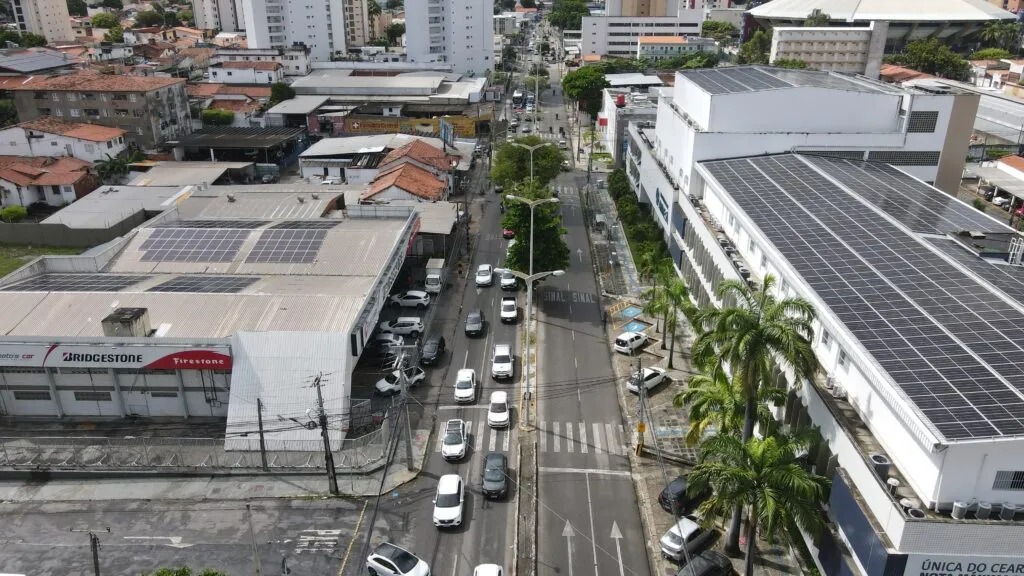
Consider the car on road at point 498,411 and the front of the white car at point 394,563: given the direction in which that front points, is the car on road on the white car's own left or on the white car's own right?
on the white car's own left

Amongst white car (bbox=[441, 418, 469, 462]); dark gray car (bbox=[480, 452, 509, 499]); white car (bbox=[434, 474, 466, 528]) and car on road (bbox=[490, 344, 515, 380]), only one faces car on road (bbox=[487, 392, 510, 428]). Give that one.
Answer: car on road (bbox=[490, 344, 515, 380])

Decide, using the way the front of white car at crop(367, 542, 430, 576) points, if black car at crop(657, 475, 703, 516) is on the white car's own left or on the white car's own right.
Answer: on the white car's own left

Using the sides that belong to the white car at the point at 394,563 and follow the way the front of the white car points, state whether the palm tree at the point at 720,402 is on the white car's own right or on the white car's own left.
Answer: on the white car's own left

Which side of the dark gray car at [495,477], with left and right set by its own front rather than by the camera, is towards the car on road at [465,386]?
back

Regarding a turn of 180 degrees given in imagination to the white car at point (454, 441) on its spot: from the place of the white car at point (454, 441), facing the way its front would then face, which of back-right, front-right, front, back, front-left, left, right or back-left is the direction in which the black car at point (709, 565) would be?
back-right

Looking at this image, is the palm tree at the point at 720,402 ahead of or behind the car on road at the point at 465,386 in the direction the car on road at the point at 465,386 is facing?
ahead

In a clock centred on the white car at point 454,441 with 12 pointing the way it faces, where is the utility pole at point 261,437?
The utility pole is roughly at 3 o'clock from the white car.

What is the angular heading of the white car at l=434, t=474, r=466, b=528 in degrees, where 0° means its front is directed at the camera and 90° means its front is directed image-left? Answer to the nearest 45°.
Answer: approximately 0°

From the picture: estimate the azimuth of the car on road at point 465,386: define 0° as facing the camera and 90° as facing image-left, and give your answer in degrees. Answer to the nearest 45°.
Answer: approximately 0°

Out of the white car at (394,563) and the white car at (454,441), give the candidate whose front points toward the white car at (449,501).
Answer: the white car at (454,441)

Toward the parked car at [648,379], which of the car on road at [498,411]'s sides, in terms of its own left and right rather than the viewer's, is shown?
left

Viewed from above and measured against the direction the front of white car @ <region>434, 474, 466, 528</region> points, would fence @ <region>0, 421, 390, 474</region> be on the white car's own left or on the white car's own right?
on the white car's own right

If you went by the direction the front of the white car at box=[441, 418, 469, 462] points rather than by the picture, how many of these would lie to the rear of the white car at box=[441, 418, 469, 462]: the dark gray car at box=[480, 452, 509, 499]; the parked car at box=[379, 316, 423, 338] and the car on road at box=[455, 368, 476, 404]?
2

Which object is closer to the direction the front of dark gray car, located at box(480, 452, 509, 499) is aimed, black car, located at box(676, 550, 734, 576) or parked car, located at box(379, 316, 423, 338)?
the black car
